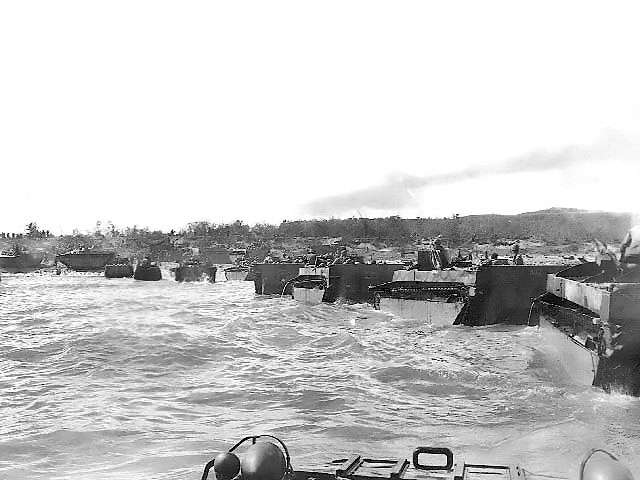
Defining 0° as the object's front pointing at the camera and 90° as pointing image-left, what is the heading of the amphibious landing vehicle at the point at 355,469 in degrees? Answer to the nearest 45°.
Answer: approximately 180°

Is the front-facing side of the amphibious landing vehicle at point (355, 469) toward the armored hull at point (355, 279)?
yes

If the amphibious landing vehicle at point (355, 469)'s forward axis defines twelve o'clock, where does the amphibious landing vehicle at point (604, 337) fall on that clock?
the amphibious landing vehicle at point (604, 337) is roughly at 1 o'clock from the amphibious landing vehicle at point (355, 469).

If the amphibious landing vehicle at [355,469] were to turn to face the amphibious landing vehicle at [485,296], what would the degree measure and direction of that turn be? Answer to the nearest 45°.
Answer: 0° — it already faces it

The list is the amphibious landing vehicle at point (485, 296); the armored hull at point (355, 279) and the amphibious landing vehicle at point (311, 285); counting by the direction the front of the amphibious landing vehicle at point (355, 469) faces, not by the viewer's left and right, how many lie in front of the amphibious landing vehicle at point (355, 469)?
3

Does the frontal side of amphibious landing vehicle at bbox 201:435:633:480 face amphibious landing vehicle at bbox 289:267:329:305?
yes

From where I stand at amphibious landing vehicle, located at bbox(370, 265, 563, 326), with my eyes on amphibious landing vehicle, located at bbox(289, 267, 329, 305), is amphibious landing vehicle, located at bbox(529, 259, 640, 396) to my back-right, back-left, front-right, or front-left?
back-left
